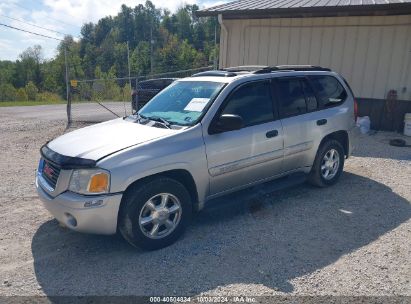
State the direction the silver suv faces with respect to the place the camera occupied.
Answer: facing the viewer and to the left of the viewer
